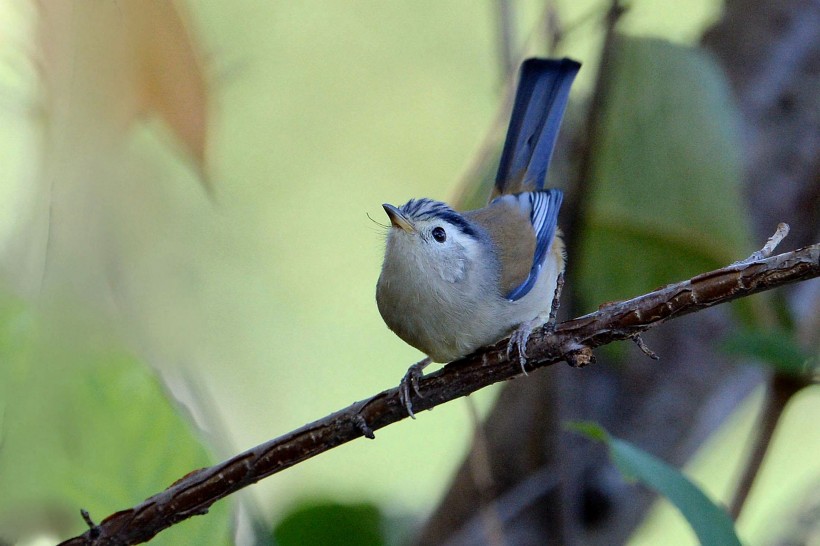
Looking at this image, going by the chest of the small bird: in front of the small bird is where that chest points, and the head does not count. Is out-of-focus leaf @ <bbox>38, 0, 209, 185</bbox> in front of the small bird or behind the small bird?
in front

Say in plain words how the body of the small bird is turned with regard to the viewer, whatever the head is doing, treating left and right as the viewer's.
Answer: facing the viewer and to the left of the viewer
